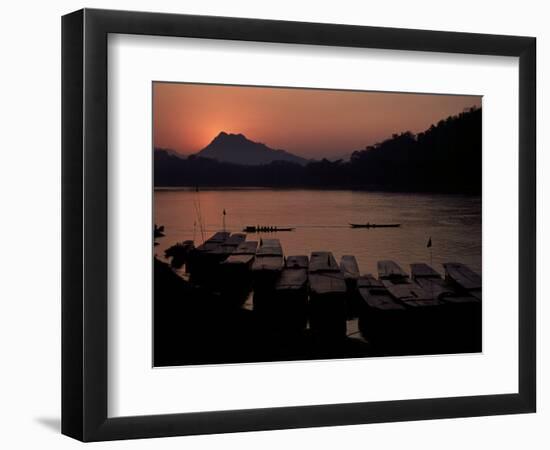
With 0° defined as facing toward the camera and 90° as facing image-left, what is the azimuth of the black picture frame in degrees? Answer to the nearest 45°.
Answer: approximately 315°
